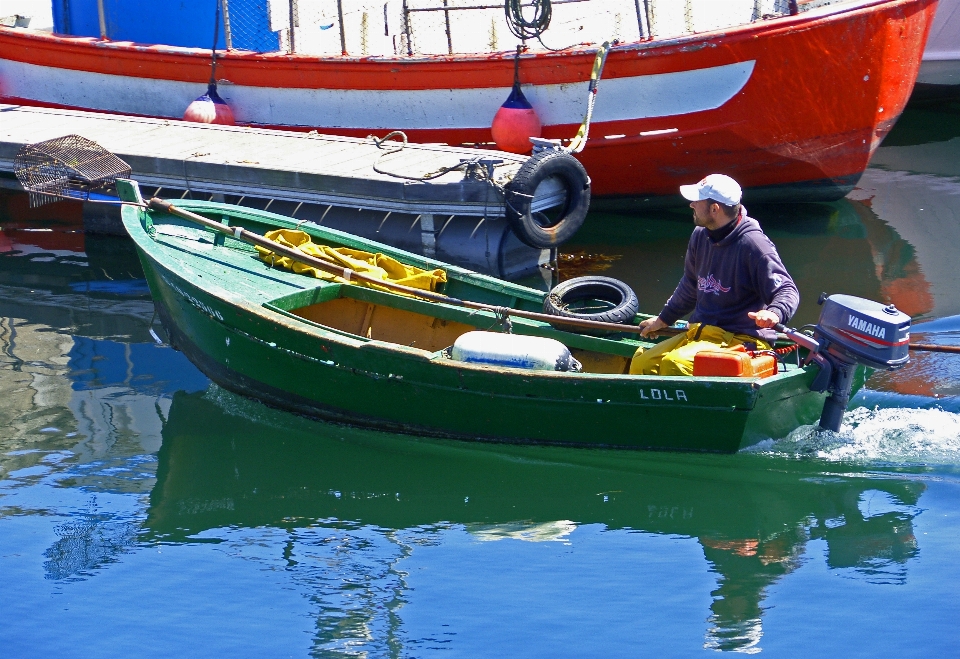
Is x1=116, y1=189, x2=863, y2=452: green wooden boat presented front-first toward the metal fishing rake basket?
yes

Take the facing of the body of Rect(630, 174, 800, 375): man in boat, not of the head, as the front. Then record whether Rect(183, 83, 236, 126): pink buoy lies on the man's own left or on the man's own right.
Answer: on the man's own right

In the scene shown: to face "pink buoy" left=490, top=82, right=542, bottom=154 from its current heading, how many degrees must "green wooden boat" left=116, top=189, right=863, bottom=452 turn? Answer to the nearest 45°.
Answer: approximately 45° to its right

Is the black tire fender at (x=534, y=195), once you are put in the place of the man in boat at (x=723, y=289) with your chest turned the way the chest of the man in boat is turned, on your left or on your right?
on your right

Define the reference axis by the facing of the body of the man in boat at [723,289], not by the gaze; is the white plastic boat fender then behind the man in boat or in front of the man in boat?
in front

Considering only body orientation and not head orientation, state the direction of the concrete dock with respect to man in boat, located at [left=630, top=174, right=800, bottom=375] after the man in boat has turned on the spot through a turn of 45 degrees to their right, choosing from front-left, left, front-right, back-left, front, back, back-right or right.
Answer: front-right

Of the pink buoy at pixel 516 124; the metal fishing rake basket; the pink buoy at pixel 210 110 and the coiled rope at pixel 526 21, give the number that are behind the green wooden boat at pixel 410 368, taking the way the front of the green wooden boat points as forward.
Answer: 0

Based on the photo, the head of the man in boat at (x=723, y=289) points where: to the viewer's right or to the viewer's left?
to the viewer's left

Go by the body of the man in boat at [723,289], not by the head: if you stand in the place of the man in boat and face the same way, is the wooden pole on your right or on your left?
on your right

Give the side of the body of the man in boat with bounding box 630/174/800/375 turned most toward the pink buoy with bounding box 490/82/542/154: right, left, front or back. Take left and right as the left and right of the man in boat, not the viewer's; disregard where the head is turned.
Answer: right
